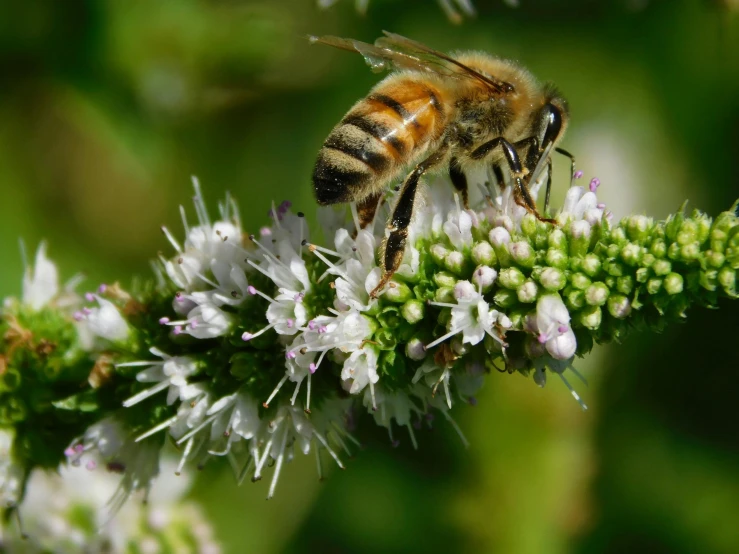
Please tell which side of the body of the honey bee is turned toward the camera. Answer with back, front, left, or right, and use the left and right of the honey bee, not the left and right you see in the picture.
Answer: right

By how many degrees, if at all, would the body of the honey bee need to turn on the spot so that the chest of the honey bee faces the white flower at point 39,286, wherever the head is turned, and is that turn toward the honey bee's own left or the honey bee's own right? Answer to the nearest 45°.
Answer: approximately 180°

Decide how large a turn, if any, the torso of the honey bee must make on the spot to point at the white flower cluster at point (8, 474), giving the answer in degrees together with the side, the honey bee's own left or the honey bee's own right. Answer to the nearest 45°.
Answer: approximately 180°
